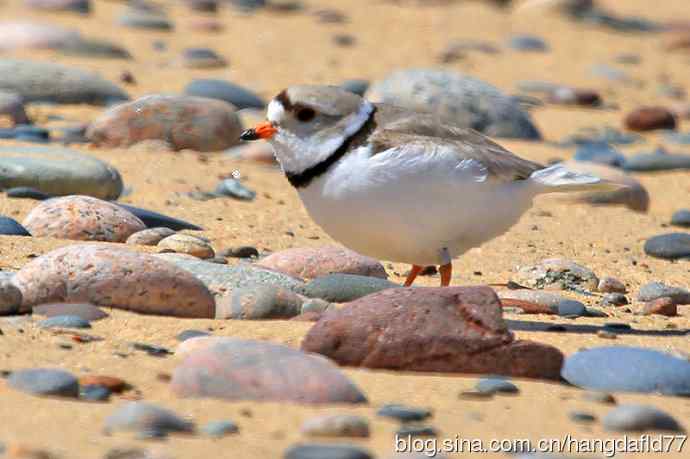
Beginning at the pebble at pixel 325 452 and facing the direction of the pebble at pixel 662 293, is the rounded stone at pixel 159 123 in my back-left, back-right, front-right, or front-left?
front-left

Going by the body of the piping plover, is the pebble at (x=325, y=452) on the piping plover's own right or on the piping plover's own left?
on the piping plover's own left

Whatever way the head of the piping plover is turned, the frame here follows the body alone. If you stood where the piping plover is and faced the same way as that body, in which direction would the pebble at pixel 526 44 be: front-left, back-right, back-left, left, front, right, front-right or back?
right

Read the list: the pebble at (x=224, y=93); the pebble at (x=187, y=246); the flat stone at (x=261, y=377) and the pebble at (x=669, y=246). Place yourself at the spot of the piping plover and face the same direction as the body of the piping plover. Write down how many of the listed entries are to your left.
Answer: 1

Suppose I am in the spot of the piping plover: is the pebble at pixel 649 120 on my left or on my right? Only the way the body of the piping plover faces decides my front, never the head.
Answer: on my right

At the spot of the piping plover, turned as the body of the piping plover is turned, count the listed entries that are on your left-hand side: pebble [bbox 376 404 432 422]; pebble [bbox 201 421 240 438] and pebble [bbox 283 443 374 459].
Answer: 3

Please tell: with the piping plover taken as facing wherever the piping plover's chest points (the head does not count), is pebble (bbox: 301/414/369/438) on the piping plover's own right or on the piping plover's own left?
on the piping plover's own left

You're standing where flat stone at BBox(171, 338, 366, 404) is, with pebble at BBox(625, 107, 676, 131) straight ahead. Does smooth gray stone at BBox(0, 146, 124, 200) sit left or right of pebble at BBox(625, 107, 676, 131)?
left

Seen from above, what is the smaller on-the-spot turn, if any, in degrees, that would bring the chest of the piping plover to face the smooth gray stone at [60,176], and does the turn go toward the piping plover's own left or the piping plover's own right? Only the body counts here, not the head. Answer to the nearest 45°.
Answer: approximately 45° to the piping plover's own right

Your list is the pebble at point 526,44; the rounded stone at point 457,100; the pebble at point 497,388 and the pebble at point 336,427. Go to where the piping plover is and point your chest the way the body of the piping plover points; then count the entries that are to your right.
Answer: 2

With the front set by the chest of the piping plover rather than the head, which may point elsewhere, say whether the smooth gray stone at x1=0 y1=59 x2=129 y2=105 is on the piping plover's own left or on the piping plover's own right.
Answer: on the piping plover's own right

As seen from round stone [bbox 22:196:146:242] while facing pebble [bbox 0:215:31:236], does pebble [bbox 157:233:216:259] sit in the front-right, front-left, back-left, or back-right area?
back-left

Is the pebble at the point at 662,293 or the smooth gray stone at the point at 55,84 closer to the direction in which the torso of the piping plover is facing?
the smooth gray stone

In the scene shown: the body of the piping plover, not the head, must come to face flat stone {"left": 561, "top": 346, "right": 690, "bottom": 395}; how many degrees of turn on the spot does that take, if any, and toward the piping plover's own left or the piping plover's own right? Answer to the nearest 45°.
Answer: approximately 135° to the piping plover's own left

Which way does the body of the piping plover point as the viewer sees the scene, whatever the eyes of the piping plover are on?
to the viewer's left

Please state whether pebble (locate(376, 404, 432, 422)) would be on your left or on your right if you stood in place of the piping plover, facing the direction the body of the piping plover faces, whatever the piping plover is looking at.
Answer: on your left

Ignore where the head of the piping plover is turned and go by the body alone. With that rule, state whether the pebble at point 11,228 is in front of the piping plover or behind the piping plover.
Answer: in front
